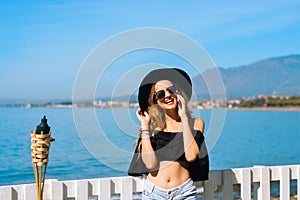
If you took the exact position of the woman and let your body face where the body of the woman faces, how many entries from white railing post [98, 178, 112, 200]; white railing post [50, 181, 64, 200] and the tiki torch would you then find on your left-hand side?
0

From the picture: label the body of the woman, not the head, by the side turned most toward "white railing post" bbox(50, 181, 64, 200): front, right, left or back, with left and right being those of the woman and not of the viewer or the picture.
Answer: right

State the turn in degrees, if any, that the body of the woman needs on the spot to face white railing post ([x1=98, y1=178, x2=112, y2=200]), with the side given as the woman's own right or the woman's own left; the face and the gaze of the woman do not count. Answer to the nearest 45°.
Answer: approximately 135° to the woman's own right

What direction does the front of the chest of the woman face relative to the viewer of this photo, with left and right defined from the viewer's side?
facing the viewer

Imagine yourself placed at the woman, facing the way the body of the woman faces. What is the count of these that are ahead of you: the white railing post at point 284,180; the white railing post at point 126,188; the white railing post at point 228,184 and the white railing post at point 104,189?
0

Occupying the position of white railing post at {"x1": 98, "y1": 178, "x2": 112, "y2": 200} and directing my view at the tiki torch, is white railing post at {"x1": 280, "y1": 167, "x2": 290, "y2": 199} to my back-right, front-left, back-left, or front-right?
back-left

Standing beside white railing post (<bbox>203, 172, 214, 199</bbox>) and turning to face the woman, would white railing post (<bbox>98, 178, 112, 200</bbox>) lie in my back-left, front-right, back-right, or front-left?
front-right

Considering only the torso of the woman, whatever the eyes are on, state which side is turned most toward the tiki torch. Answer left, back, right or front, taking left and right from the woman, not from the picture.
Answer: right
